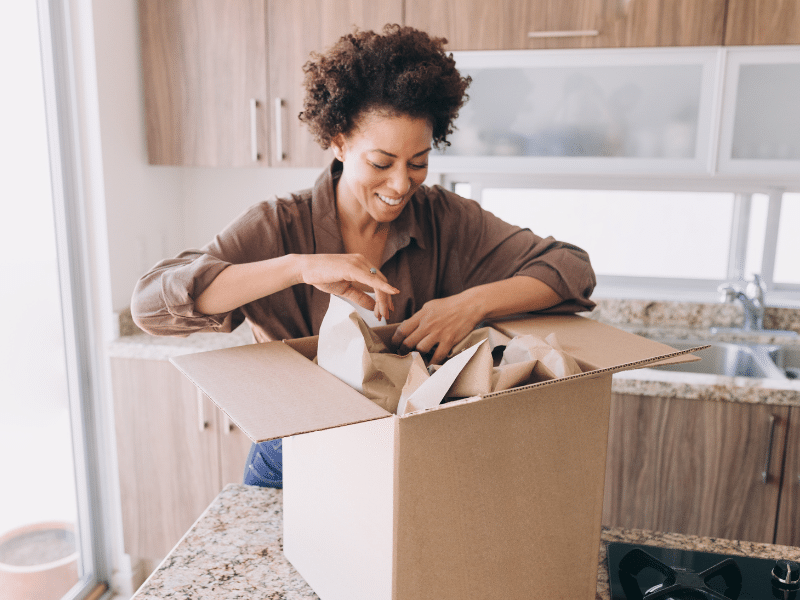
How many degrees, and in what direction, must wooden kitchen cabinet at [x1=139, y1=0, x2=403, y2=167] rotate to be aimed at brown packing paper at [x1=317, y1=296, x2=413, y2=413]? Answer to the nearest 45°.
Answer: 0° — it already faces it

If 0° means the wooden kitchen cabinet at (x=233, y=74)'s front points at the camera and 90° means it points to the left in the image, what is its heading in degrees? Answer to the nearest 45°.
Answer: approximately 0°

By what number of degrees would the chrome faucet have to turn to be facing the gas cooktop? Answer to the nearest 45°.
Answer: approximately 45° to its left

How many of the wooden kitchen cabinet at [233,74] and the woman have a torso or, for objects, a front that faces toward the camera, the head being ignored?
2

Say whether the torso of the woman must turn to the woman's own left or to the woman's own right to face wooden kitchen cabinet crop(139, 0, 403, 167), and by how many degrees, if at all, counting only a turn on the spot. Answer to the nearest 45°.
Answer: approximately 180°

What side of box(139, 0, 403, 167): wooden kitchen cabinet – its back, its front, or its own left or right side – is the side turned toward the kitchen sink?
left
